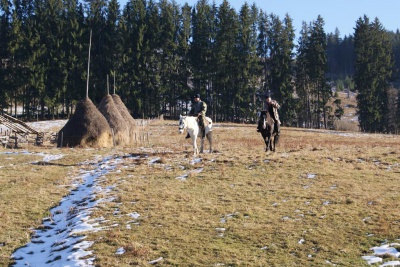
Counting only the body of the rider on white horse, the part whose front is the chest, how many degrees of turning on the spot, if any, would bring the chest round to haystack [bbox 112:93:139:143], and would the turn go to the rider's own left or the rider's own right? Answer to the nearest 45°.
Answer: approximately 90° to the rider's own right

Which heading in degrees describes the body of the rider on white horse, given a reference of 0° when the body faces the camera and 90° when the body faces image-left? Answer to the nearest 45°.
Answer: approximately 45°

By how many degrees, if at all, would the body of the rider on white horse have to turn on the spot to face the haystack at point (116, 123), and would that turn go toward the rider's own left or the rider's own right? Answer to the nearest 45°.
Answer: approximately 90° to the rider's own right

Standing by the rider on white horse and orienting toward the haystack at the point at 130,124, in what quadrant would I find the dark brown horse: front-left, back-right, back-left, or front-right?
back-right
